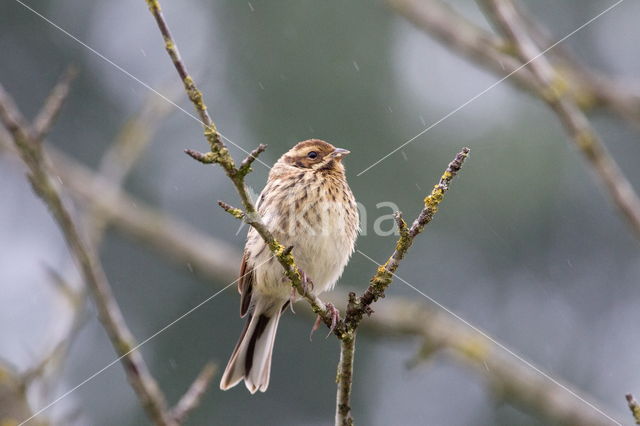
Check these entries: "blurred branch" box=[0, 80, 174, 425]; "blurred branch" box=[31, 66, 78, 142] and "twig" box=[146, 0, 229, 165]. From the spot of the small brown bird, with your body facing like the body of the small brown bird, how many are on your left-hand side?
0

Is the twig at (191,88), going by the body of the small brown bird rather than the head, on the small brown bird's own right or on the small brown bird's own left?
on the small brown bird's own right

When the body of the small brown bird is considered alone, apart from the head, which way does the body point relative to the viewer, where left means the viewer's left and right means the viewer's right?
facing the viewer and to the right of the viewer
